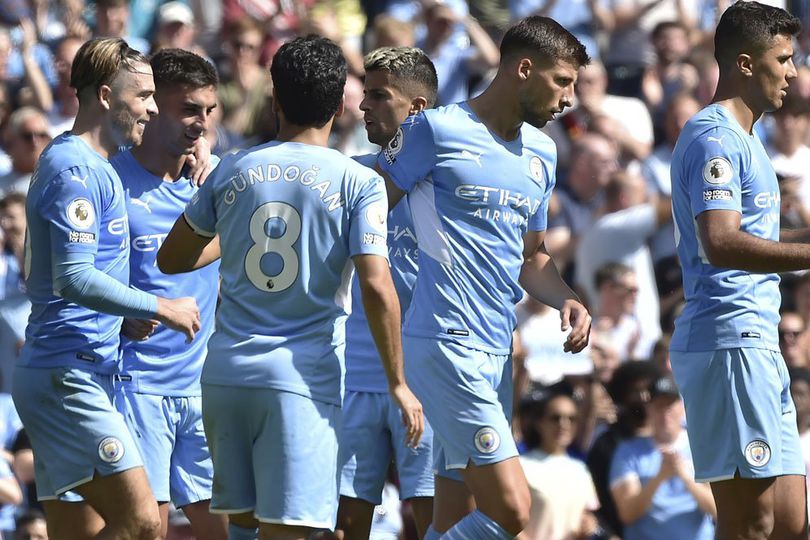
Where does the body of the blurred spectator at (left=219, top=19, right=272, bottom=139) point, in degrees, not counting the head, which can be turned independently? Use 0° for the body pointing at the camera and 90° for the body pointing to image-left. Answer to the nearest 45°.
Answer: approximately 0°

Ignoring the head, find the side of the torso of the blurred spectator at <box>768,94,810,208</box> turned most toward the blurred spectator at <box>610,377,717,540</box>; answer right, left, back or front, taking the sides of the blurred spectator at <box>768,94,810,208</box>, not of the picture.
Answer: front

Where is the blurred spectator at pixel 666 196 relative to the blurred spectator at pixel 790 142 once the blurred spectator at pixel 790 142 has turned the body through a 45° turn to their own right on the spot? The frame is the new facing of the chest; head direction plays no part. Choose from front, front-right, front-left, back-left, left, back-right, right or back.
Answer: front

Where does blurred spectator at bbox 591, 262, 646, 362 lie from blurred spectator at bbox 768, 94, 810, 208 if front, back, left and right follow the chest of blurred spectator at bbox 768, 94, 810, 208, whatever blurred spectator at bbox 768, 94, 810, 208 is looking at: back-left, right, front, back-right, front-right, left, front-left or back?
front-right

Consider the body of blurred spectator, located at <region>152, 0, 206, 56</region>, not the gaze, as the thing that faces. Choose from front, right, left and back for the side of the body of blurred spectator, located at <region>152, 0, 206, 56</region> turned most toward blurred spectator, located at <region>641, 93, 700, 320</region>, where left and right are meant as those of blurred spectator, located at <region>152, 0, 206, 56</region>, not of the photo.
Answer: left

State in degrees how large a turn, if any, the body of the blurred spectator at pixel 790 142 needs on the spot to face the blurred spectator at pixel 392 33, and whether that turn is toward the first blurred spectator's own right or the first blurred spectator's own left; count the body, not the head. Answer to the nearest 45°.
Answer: approximately 90° to the first blurred spectator's own right

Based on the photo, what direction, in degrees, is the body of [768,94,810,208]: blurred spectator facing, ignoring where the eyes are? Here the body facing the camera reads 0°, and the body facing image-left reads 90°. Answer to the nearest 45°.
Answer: approximately 0°

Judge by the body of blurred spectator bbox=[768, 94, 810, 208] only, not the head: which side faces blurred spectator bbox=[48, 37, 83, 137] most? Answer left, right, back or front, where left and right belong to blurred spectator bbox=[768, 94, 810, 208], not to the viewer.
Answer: right

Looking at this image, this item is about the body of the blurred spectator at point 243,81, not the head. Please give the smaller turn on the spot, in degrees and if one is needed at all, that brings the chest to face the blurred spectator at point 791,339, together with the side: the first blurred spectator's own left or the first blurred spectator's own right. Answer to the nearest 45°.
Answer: approximately 45° to the first blurred spectator's own left

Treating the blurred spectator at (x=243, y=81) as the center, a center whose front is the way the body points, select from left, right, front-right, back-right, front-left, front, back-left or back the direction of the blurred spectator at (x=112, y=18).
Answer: right

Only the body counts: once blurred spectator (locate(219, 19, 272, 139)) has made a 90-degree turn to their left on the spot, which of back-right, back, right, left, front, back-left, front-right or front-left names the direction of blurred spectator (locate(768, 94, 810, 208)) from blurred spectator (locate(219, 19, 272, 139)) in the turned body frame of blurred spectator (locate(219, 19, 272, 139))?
front
